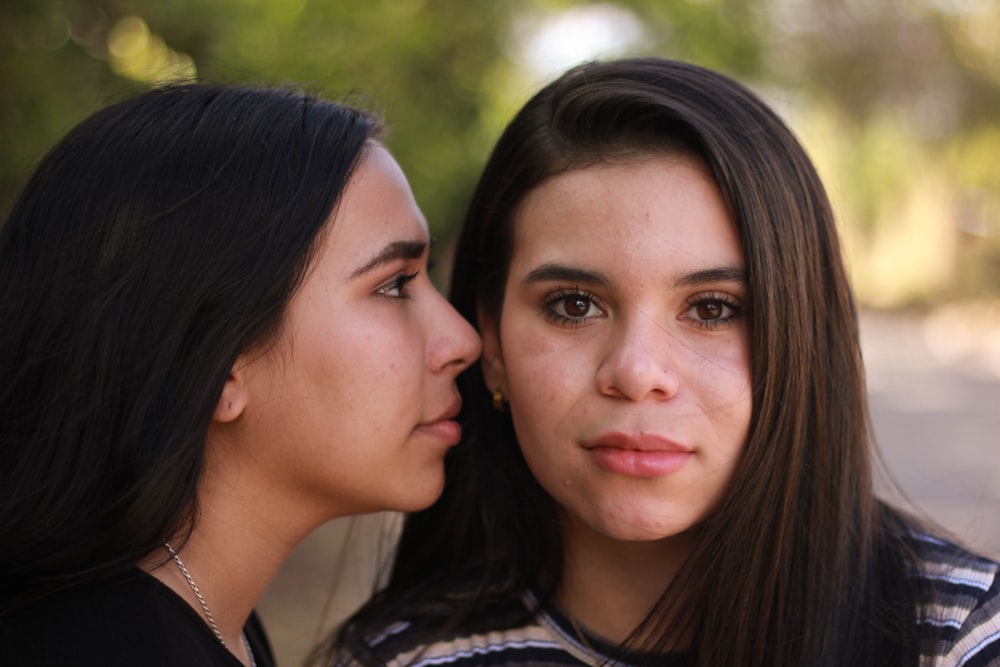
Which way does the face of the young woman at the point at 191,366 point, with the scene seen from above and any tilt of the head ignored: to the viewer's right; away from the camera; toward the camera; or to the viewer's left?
to the viewer's right

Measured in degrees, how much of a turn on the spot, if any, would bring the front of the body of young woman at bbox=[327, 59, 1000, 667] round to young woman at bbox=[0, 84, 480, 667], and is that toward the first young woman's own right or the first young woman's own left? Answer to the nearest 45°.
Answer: approximately 90° to the first young woman's own right

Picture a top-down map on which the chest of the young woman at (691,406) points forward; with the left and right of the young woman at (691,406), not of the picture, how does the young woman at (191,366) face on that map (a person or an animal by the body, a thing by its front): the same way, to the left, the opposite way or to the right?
to the left

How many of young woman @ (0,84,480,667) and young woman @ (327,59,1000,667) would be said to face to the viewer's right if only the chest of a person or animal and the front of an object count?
1

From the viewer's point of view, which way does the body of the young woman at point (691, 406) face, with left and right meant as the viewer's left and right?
facing the viewer

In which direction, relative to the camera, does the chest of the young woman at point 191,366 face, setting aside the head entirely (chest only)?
to the viewer's right

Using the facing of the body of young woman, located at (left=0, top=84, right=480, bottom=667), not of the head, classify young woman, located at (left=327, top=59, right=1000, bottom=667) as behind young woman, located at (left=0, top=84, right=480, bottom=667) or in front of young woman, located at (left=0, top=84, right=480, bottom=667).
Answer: in front

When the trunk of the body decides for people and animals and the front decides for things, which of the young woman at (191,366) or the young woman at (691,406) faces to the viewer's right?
the young woman at (191,366)
